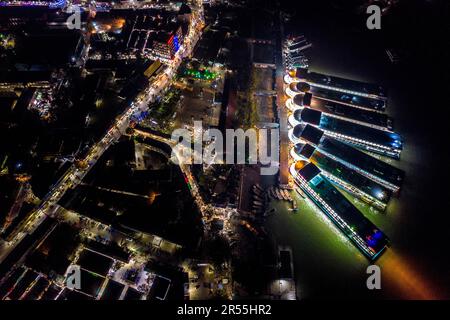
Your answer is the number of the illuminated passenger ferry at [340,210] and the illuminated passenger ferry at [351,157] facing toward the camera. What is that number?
0

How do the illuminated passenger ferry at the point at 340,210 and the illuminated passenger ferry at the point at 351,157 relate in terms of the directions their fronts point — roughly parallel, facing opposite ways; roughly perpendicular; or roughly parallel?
roughly parallel

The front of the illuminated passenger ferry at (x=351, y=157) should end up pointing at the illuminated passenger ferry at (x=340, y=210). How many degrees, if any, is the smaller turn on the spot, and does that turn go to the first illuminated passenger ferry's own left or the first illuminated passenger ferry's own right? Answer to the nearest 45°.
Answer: approximately 135° to the first illuminated passenger ferry's own left

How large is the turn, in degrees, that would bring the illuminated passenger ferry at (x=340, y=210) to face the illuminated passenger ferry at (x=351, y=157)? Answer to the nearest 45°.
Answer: approximately 45° to its right

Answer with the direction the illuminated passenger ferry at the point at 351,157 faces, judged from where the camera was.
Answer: facing away from the viewer and to the left of the viewer

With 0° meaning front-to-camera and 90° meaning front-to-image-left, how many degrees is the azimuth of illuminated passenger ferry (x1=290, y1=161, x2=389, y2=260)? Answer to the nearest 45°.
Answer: approximately 135°
